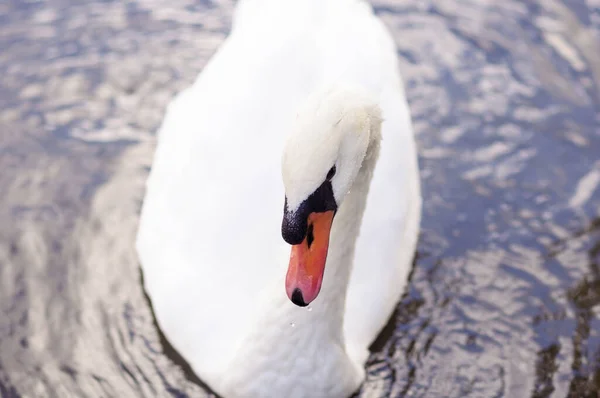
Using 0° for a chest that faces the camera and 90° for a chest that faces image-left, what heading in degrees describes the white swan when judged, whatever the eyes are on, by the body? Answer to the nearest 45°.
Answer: approximately 0°
